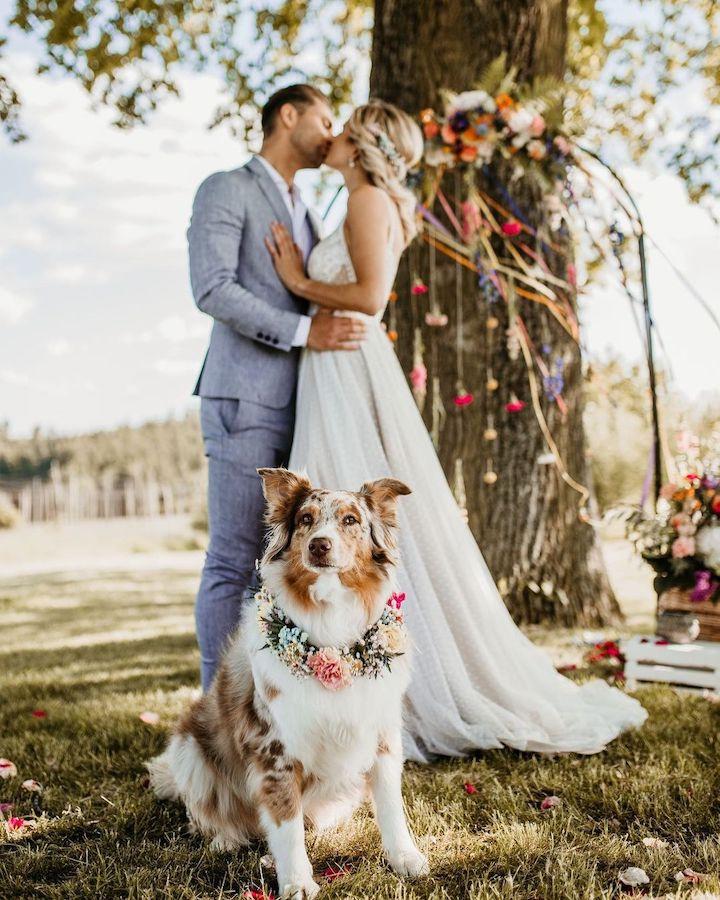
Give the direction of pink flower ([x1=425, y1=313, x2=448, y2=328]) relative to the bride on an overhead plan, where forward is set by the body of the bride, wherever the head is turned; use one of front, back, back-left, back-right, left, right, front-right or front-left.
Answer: right

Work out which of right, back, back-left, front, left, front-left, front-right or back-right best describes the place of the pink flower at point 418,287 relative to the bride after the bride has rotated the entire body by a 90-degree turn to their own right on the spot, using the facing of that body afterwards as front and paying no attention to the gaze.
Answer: front

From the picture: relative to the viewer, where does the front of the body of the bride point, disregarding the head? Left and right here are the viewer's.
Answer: facing to the left of the viewer

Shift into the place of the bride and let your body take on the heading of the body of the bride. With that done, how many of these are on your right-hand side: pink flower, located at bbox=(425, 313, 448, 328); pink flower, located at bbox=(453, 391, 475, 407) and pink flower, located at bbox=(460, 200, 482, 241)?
3

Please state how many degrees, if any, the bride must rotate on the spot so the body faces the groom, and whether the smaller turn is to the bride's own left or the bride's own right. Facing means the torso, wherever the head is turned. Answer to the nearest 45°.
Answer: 0° — they already face them

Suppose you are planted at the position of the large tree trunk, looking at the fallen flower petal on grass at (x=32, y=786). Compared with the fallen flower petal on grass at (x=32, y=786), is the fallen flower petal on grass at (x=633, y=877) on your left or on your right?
left

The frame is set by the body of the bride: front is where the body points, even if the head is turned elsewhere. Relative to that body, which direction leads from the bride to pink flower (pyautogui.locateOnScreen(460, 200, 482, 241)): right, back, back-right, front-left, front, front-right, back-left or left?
right

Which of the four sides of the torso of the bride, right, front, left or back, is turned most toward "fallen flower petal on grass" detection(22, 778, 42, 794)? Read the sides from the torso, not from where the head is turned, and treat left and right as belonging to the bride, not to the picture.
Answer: front

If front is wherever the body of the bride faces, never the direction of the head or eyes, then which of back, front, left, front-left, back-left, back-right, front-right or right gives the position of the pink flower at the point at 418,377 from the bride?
right

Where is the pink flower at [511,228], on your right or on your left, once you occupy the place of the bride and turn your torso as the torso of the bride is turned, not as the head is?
on your right

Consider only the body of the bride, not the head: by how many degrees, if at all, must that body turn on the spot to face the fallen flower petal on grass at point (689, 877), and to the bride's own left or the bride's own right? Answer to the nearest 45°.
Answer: approximately 135° to the bride's own left

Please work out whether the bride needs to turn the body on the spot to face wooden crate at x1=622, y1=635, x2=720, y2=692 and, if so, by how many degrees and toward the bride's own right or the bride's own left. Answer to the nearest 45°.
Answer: approximately 135° to the bride's own right

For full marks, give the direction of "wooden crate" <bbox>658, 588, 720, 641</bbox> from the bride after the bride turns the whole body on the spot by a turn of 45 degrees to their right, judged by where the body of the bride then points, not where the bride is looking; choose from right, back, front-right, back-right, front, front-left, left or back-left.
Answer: right

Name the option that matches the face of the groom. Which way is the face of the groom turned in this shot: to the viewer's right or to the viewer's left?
to the viewer's right

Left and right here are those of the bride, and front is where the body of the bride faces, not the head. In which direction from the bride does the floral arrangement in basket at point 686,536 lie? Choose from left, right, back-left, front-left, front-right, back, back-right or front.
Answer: back-right
